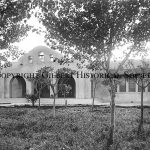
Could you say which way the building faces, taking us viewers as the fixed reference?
facing the viewer

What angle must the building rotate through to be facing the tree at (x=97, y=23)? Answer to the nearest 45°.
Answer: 0° — it already faces it
